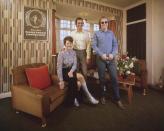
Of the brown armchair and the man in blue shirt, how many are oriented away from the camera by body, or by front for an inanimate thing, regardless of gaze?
0

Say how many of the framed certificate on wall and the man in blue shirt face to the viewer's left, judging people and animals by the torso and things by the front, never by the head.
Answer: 0

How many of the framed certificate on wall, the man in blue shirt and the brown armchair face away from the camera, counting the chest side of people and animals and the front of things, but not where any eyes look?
0

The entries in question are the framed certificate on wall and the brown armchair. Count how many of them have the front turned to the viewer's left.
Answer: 0

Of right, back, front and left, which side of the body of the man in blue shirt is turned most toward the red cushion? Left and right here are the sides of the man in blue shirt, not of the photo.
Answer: right

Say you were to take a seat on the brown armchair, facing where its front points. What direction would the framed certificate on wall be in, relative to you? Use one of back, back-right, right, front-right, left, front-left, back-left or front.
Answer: back-left

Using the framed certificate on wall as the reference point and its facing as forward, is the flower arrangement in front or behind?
in front

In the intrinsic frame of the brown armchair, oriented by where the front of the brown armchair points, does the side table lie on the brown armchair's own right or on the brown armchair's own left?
on the brown armchair's own left

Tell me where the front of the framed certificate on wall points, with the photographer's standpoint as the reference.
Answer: facing the viewer and to the right of the viewer

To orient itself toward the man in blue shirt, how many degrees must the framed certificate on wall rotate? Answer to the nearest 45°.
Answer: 0° — it already faces them

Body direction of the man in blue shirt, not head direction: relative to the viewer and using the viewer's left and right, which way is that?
facing the viewer
